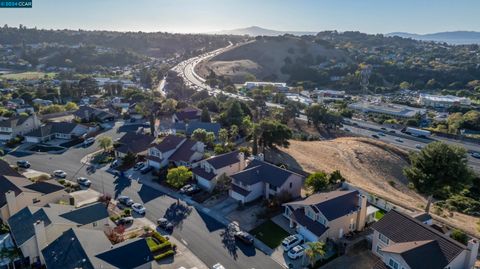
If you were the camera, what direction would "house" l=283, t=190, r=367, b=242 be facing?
facing the viewer and to the left of the viewer

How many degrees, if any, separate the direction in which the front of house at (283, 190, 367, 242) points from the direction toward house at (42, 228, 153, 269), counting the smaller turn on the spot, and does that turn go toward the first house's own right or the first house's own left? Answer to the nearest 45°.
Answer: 0° — it already faces it

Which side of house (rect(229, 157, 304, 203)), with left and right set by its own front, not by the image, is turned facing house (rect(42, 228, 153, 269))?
front

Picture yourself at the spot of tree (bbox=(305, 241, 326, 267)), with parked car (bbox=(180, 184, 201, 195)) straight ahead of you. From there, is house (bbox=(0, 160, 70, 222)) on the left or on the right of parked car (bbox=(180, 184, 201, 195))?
left

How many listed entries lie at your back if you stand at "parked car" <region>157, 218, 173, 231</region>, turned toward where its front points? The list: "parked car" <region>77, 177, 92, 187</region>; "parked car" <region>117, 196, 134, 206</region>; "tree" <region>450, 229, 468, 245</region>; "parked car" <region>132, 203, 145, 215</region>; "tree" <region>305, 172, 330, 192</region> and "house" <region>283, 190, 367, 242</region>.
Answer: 3

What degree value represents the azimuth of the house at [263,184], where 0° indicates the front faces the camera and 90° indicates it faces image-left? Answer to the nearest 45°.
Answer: approximately 45°

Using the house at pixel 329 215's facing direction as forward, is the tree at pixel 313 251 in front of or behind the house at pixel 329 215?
in front

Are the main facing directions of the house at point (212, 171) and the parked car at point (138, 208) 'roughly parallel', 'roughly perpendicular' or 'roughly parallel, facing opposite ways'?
roughly perpendicular
